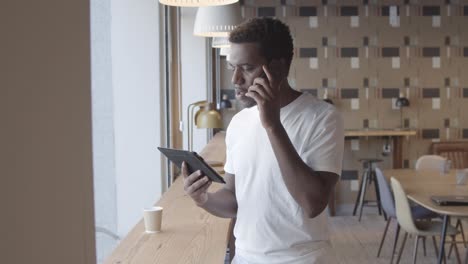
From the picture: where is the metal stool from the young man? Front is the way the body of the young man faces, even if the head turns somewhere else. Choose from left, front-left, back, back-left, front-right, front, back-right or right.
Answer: back-right

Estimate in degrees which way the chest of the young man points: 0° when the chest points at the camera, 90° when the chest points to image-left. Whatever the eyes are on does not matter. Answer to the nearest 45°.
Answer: approximately 45°

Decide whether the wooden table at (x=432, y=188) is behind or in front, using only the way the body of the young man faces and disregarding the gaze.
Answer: behind

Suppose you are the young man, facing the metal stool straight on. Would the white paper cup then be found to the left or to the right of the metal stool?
left

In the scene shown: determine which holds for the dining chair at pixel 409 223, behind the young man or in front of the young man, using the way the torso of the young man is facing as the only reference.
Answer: behind

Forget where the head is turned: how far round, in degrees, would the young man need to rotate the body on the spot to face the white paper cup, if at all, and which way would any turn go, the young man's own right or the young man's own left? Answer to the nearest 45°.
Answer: approximately 90° to the young man's own right

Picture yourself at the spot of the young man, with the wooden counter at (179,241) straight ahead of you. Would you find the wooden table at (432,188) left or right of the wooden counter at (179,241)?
right

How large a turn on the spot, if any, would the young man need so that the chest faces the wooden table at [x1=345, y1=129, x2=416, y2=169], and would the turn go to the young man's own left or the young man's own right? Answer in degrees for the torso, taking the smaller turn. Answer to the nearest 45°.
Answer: approximately 135° to the young man's own right

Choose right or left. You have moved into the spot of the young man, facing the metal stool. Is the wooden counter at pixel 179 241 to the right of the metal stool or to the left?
left

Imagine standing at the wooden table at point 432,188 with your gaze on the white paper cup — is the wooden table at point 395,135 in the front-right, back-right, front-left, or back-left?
back-right
